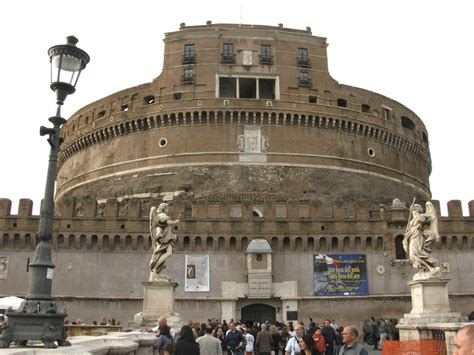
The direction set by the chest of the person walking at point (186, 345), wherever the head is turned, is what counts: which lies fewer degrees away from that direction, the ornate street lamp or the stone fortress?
the stone fortress

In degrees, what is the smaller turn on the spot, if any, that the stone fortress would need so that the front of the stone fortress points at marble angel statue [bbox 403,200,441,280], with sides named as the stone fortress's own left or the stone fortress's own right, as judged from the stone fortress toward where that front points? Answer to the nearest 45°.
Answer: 0° — it already faces it

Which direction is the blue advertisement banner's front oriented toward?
toward the camera

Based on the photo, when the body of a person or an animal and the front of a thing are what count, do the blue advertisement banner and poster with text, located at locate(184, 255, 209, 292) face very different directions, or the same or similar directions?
same or similar directions

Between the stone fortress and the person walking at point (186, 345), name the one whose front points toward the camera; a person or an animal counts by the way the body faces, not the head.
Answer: the stone fortress

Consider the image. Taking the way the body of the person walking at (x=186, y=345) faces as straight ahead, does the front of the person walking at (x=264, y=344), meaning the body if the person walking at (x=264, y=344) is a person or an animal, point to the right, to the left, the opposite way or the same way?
the same way

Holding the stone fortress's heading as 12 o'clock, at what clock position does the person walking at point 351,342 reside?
The person walking is roughly at 12 o'clock from the stone fortress.

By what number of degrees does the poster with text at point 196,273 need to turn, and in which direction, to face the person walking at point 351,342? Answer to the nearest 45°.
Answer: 0° — it already faces them

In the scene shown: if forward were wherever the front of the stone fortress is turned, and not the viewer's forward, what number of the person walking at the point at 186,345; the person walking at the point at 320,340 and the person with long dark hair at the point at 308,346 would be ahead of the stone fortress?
3

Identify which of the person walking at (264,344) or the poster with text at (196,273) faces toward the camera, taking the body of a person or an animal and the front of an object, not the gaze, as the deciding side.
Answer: the poster with text

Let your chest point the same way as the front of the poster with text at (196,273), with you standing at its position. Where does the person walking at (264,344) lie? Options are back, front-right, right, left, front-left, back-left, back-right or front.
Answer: front

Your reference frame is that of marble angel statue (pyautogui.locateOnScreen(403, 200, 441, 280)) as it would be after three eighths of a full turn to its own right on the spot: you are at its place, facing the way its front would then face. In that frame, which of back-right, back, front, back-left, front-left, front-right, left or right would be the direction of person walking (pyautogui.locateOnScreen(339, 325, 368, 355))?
back

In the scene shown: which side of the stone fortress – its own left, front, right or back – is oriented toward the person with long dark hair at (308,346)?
front

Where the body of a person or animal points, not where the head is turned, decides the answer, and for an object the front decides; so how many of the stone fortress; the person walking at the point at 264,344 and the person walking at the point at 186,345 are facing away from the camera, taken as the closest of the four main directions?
2

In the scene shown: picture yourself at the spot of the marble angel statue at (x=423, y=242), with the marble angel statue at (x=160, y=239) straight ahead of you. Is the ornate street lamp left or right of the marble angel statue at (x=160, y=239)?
left

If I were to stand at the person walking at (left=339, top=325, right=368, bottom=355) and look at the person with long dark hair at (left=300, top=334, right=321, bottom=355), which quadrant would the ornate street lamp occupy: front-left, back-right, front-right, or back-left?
front-left

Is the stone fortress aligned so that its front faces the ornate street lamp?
yes
